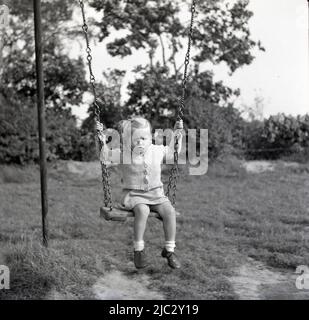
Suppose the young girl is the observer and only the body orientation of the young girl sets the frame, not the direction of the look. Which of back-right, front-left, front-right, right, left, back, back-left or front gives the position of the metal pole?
back-right

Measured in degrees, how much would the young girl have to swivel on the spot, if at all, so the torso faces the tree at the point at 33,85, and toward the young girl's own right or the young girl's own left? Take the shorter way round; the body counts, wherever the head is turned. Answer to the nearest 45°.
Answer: approximately 180°

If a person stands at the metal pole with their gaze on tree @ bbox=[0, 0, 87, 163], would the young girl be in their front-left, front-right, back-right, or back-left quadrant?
back-right

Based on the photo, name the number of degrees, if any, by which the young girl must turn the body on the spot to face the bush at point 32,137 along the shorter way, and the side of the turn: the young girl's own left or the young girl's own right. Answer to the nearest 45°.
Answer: approximately 180°

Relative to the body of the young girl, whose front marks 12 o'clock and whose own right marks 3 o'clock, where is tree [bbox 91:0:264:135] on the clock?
The tree is roughly at 6 o'clock from the young girl.

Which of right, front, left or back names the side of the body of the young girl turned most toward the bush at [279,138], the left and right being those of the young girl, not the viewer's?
back

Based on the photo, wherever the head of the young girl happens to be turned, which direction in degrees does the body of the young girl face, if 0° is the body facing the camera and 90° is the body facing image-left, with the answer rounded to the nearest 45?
approximately 0°
